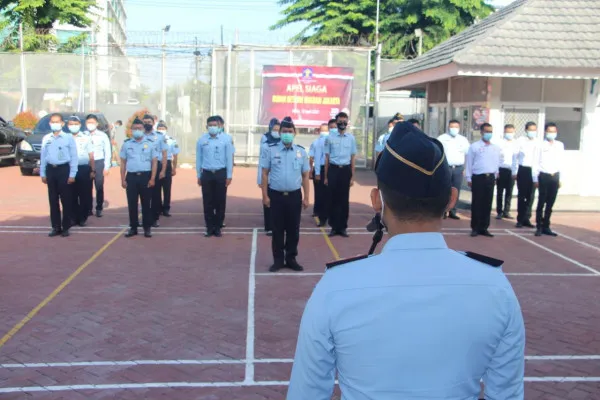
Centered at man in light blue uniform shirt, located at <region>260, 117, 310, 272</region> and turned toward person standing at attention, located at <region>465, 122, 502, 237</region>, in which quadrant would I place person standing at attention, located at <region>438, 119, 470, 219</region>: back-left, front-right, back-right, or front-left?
front-left

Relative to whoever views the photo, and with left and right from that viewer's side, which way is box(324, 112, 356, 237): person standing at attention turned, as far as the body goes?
facing the viewer

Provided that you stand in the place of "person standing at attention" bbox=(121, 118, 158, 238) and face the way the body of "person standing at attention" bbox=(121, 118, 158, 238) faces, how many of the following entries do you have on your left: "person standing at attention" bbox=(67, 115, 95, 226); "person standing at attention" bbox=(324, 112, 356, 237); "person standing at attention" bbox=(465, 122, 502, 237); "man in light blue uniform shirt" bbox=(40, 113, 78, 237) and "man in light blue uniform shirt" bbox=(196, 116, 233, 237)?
3

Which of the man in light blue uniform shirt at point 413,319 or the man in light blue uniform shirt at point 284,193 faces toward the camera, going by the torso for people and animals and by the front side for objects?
the man in light blue uniform shirt at point 284,193

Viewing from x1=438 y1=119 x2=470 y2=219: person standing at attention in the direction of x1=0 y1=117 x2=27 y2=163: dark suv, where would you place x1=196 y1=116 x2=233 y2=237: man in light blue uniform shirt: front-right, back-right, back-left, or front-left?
front-left

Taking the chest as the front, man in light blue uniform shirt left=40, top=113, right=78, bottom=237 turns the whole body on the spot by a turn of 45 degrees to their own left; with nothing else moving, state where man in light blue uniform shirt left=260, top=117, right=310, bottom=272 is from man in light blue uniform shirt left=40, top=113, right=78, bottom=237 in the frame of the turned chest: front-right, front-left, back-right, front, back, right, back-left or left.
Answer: front

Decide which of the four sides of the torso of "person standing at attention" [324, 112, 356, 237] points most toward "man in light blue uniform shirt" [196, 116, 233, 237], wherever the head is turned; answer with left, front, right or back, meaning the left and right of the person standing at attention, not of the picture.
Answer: right

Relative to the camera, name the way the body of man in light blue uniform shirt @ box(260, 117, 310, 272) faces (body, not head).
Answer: toward the camera

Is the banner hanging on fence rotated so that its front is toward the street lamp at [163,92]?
no

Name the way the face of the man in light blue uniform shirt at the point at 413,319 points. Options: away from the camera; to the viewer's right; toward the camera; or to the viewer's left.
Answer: away from the camera

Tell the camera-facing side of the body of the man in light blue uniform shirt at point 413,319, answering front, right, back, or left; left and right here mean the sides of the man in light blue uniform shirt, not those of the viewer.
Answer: back

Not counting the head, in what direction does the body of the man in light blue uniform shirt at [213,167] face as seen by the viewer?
toward the camera

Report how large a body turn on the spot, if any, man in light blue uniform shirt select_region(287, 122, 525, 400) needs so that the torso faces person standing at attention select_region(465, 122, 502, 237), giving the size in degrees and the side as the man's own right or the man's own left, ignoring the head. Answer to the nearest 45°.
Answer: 0° — they already face them

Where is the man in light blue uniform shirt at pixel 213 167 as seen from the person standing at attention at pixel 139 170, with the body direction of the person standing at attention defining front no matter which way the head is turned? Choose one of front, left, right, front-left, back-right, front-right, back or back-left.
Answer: left

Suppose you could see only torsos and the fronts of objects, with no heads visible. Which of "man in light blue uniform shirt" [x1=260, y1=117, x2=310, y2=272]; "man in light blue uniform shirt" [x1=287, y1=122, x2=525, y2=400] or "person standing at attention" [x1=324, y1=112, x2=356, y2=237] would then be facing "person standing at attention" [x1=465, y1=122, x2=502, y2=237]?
"man in light blue uniform shirt" [x1=287, y1=122, x2=525, y2=400]
